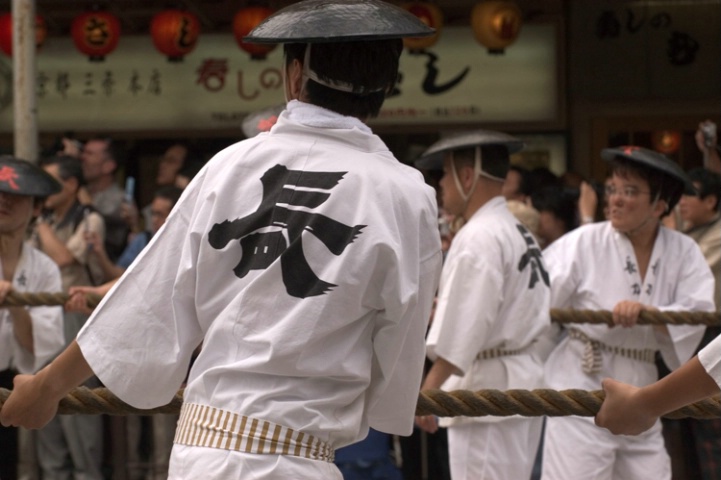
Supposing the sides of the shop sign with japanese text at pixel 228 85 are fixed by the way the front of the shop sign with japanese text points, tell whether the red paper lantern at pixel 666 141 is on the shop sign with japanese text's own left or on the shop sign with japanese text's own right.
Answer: on the shop sign with japanese text's own left

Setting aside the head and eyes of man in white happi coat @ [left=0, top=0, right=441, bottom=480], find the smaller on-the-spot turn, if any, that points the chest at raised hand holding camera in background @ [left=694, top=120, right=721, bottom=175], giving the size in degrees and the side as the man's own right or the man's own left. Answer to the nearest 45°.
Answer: approximately 45° to the man's own right

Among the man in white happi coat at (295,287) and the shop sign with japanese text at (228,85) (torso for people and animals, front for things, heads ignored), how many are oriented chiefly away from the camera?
1

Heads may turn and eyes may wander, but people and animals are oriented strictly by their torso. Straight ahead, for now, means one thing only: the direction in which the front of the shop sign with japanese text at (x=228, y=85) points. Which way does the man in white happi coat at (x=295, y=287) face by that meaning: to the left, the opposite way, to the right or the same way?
the opposite way

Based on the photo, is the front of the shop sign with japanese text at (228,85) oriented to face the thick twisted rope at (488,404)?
yes

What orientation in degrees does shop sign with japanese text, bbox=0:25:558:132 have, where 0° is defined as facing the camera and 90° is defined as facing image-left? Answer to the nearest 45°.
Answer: approximately 0°

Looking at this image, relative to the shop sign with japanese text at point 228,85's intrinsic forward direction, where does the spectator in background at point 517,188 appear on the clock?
The spectator in background is roughly at 11 o'clock from the shop sign with japanese text.

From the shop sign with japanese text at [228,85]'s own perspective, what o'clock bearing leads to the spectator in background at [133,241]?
The spectator in background is roughly at 12 o'clock from the shop sign with japanese text.

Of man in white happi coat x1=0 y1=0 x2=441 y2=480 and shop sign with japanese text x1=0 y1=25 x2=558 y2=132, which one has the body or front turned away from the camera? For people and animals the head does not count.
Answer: the man in white happi coat

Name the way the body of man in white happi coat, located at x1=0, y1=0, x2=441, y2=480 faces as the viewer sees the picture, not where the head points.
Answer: away from the camera

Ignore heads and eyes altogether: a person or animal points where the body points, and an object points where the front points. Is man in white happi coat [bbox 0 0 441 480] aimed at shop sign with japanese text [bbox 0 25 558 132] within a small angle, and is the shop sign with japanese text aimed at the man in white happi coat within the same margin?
yes

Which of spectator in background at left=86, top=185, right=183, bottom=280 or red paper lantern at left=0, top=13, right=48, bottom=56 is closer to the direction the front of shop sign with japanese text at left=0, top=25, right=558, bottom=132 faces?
the spectator in background

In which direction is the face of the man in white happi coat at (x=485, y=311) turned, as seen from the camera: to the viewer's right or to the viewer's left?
to the viewer's left
